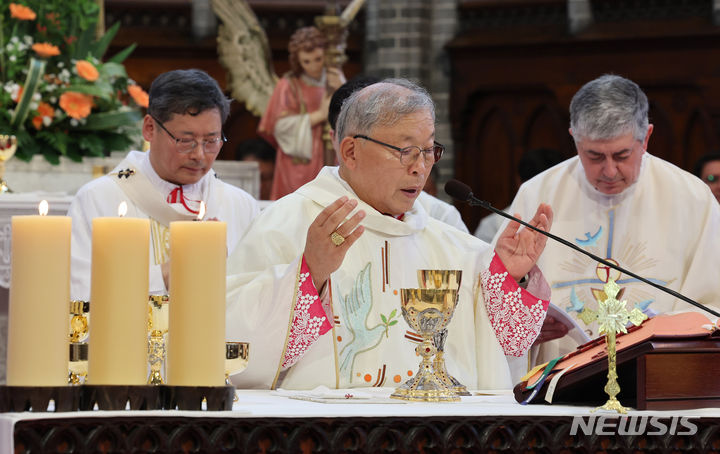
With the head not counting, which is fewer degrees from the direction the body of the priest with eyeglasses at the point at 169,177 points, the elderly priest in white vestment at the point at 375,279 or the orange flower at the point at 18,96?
the elderly priest in white vestment

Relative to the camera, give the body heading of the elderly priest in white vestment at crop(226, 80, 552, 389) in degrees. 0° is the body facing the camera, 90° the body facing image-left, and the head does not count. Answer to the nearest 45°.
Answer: approximately 315°

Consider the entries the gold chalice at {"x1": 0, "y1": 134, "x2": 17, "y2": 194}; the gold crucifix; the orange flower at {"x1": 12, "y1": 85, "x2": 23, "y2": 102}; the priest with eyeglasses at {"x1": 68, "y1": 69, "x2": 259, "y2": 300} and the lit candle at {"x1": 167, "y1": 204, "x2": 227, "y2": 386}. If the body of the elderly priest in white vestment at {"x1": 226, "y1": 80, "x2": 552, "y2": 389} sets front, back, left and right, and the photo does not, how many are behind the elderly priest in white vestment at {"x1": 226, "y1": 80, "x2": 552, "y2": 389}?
3

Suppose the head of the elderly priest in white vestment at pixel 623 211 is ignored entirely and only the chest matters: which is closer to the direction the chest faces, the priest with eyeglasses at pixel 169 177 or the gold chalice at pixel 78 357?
the gold chalice

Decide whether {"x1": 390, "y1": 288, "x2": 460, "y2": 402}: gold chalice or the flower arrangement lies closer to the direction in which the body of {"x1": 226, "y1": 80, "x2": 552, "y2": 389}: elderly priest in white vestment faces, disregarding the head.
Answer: the gold chalice

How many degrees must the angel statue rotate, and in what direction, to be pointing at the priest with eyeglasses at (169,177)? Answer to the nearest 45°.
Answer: approximately 45° to its right

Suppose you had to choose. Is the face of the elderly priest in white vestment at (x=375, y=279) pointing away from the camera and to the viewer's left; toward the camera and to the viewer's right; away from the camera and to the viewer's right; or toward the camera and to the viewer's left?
toward the camera and to the viewer's right

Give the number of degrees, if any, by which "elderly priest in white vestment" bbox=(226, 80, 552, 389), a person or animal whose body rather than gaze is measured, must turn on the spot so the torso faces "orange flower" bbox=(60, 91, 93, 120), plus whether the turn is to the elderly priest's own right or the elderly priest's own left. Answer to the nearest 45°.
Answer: approximately 180°

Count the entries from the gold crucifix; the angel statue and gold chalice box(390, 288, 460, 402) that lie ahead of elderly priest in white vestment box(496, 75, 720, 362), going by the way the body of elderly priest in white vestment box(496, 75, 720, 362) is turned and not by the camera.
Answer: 2

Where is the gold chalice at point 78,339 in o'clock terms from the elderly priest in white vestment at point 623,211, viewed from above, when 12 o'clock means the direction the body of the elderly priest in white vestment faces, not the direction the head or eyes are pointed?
The gold chalice is roughly at 1 o'clock from the elderly priest in white vestment.

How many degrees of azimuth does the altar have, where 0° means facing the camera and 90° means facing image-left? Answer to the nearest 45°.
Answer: approximately 0°

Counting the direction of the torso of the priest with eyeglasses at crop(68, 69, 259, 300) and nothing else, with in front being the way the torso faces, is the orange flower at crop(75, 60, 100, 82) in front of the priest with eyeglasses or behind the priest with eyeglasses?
behind

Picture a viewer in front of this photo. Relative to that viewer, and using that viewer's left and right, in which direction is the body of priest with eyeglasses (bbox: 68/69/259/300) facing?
facing the viewer and to the right of the viewer
